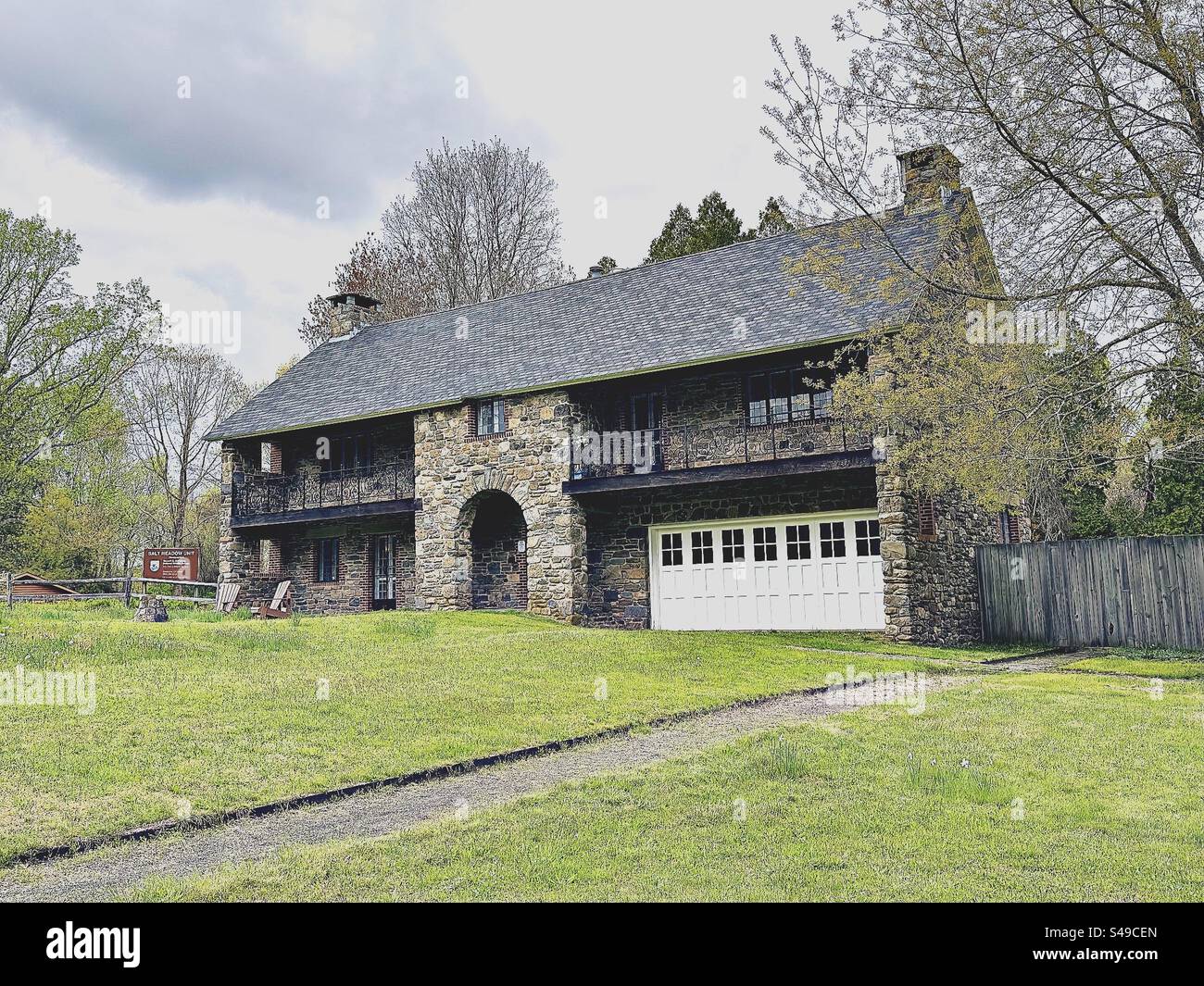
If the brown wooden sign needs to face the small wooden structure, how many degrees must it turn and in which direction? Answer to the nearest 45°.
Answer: approximately 135° to its right

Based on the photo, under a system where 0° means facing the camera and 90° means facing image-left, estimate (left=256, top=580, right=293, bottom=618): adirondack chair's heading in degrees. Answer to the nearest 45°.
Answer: approximately 45°

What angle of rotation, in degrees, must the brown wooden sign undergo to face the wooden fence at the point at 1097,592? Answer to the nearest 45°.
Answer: approximately 45° to its left

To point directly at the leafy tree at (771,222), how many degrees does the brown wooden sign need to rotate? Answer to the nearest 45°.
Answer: approximately 90° to its left

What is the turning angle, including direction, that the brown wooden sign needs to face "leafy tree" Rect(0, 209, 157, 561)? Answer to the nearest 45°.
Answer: approximately 135° to its right

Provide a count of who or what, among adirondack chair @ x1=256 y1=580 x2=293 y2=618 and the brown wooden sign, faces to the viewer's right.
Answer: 0

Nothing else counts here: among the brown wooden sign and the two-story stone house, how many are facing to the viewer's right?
0

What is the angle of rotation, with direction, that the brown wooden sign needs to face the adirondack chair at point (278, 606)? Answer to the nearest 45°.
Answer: approximately 45° to its left

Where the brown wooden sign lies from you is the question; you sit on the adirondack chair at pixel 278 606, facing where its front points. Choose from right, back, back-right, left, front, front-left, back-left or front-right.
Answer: right

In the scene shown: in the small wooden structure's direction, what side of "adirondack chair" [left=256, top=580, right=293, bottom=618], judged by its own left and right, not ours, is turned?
right

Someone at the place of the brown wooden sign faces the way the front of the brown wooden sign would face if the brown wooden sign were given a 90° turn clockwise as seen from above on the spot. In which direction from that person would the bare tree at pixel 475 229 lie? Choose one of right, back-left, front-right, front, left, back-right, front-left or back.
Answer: back-right

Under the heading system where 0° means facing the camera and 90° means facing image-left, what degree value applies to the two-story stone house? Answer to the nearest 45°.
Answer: approximately 45°

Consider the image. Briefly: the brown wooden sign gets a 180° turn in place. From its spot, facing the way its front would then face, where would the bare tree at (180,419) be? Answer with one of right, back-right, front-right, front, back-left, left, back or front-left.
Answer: front

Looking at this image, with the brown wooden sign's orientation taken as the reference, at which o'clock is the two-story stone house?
The two-story stone house is roughly at 10 o'clock from the brown wooden sign.

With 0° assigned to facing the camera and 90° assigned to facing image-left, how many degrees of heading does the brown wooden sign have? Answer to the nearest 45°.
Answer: approximately 0°
